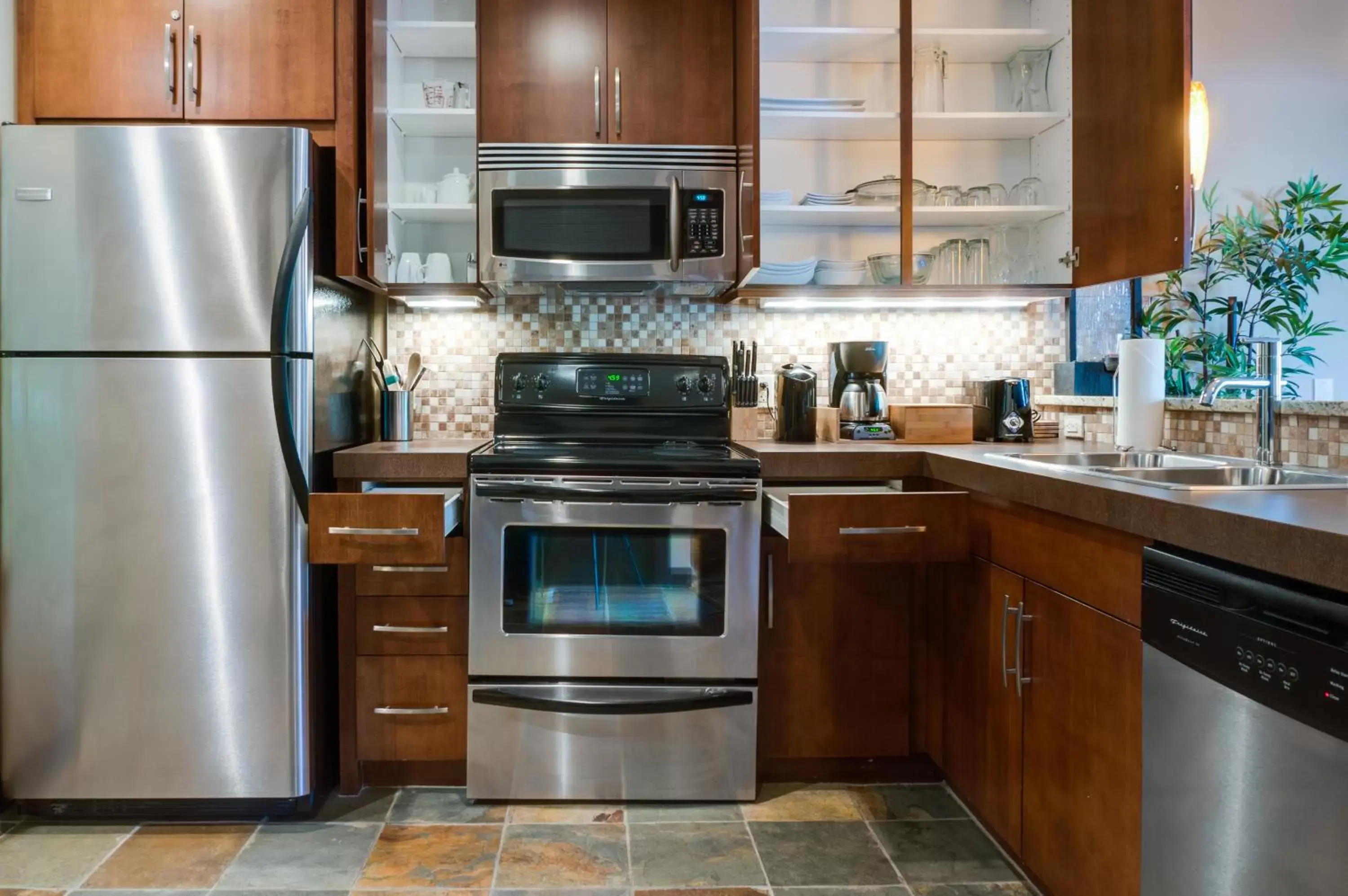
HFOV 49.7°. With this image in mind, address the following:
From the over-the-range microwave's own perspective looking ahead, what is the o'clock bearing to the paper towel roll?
The paper towel roll is roughly at 10 o'clock from the over-the-range microwave.

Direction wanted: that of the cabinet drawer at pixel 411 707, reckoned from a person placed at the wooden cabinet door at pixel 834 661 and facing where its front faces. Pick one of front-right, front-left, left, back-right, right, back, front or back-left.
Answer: right

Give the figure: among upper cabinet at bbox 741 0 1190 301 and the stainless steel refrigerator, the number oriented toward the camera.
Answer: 2

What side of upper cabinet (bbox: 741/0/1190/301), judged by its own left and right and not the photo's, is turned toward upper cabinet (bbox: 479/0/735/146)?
right
